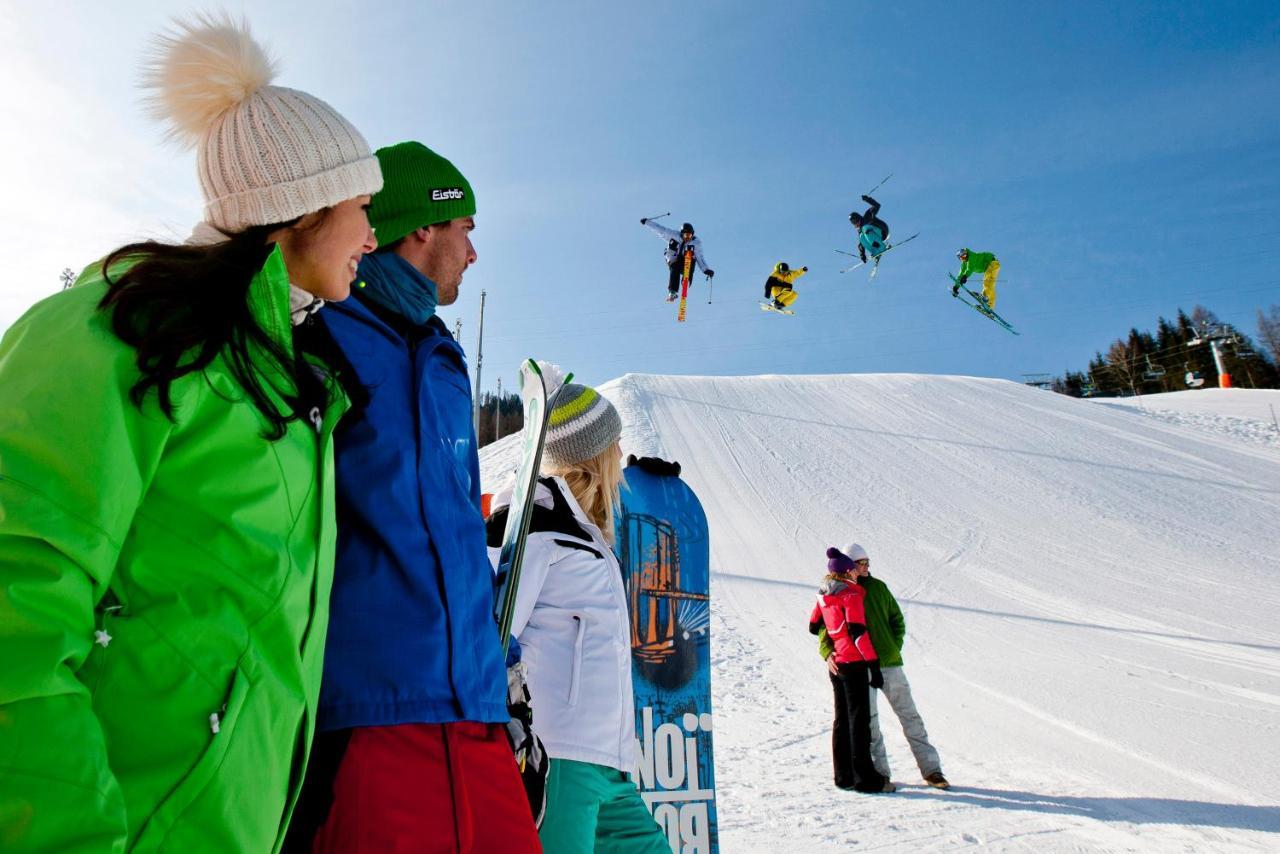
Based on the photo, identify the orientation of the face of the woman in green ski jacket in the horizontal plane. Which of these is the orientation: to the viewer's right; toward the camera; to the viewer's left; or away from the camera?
to the viewer's right

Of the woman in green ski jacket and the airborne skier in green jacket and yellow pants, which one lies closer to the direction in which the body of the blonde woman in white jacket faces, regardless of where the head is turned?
the airborne skier in green jacket and yellow pants

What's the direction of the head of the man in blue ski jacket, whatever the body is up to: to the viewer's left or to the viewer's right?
to the viewer's right

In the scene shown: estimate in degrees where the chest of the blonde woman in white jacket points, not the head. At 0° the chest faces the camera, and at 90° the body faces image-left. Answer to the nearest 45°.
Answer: approximately 270°

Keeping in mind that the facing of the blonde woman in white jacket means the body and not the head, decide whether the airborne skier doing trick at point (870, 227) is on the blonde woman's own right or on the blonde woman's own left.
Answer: on the blonde woman's own left
